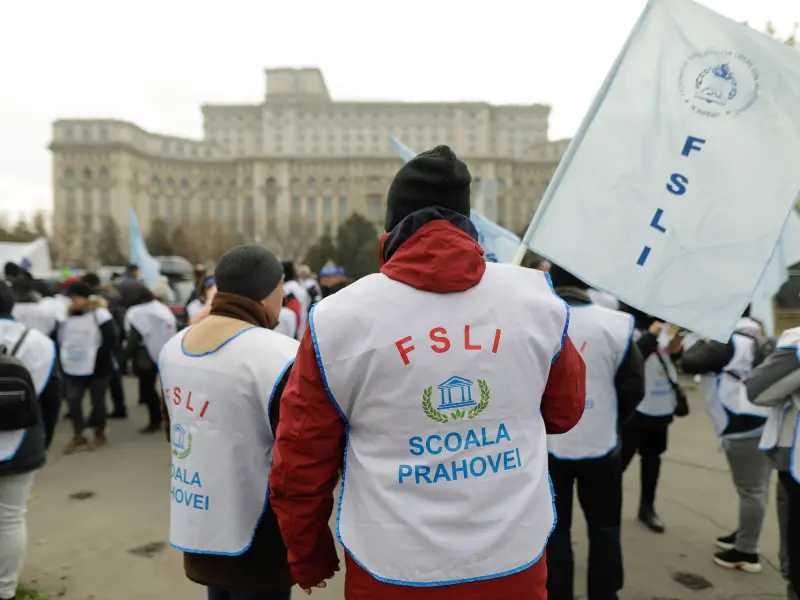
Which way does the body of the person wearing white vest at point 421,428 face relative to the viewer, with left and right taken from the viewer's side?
facing away from the viewer

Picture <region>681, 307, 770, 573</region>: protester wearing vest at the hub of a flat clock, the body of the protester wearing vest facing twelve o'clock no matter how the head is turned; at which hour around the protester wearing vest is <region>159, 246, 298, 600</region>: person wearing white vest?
The person wearing white vest is roughly at 10 o'clock from the protester wearing vest.

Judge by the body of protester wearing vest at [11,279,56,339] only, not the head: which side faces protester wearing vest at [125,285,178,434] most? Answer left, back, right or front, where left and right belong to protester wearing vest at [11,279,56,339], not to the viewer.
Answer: right

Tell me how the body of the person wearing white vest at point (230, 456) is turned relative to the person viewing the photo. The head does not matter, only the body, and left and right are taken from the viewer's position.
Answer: facing away from the viewer and to the right of the viewer

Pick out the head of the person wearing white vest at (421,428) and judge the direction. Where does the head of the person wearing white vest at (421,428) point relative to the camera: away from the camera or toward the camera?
away from the camera

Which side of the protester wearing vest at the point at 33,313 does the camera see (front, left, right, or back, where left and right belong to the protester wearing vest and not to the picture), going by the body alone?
back

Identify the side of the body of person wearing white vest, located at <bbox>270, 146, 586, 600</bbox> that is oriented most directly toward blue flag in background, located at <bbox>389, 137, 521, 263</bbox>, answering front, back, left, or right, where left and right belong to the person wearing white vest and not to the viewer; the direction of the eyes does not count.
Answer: front

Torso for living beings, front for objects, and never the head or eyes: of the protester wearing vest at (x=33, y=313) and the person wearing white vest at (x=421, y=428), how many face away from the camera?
2

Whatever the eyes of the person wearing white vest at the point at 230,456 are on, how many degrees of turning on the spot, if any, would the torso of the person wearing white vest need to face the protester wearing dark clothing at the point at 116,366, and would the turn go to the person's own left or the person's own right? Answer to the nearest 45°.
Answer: approximately 45° to the person's own left
